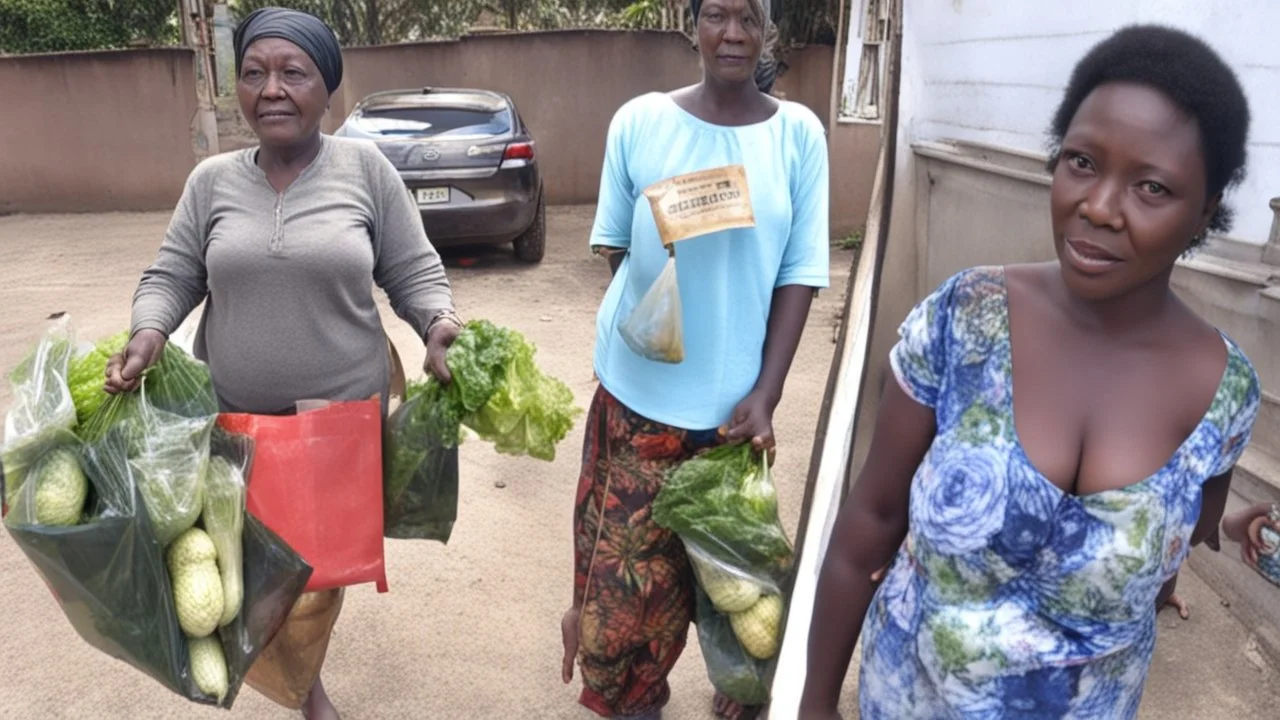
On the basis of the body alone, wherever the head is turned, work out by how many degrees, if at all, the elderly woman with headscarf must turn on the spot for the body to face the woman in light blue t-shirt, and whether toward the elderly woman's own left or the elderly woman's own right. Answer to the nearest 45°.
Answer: approximately 45° to the elderly woman's own left

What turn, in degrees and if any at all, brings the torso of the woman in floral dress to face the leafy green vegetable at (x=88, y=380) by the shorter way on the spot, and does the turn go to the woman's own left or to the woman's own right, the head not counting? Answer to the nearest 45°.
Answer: approximately 90° to the woman's own right

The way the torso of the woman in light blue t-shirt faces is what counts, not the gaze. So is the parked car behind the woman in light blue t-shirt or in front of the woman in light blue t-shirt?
behind

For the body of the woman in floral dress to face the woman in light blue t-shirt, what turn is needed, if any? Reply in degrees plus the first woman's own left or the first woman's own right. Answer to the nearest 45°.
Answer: approximately 135° to the first woman's own right

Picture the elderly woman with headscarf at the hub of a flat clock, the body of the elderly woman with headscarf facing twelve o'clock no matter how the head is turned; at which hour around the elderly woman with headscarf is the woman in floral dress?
The woman in floral dress is roughly at 11 o'clock from the elderly woman with headscarf.

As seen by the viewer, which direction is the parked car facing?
away from the camera

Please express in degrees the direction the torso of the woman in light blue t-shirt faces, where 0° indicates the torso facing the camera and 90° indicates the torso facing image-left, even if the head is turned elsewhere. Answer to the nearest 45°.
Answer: approximately 0°

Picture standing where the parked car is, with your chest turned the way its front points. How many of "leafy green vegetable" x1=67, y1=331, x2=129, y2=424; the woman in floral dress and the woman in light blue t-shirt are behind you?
3
